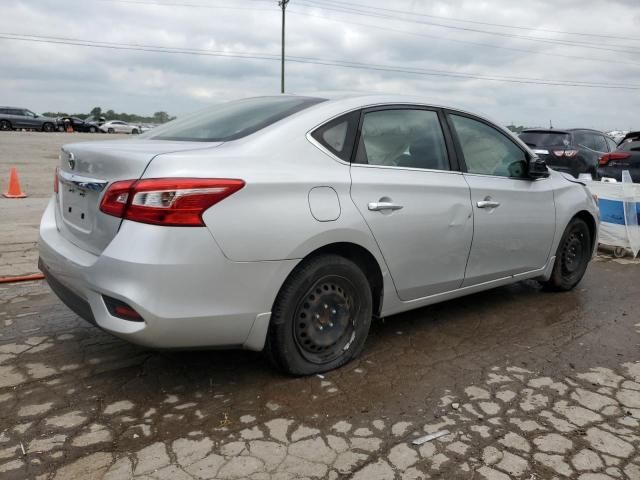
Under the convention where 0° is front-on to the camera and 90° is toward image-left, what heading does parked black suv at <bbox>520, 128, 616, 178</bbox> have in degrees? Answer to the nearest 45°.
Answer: approximately 225°

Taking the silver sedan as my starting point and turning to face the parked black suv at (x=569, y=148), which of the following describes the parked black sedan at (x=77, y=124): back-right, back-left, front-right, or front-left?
front-left

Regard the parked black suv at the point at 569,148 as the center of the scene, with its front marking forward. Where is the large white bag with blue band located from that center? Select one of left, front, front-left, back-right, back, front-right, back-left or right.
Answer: back-right

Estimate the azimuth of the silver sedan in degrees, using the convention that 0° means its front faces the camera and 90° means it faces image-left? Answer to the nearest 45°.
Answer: approximately 225°

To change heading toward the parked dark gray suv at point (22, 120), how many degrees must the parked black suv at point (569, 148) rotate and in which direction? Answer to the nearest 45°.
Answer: approximately 90° to its left

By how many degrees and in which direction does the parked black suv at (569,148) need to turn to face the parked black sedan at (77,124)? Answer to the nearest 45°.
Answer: approximately 90° to its left

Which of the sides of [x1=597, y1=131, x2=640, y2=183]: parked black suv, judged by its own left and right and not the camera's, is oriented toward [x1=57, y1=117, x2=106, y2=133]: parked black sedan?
left

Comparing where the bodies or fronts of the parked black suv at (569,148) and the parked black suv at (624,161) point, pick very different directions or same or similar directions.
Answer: same or similar directions
